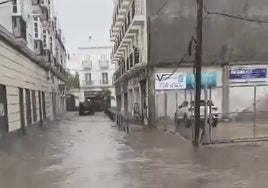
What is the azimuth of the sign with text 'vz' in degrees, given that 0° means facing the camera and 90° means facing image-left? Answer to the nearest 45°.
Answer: approximately 0°

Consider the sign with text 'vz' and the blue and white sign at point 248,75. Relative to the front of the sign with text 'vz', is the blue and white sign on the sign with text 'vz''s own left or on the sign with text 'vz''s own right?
on the sign with text 'vz''s own left

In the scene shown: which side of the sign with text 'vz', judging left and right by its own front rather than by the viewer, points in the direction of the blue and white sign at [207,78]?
left

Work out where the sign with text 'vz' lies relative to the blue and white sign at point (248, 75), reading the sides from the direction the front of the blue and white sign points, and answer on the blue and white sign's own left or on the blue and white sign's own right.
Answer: on the blue and white sign's own right

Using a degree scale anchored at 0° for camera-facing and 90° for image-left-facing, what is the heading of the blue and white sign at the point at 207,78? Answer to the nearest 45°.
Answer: approximately 0°

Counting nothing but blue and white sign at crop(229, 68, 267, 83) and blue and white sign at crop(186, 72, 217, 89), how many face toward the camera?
2

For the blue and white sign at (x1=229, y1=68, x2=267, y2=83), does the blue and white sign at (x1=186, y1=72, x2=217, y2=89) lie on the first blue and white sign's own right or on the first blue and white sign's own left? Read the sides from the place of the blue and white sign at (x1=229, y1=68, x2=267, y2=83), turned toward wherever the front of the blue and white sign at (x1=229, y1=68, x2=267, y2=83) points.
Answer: on the first blue and white sign's own right

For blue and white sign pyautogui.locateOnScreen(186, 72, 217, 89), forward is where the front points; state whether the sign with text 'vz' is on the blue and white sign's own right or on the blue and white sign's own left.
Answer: on the blue and white sign's own right
